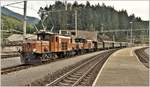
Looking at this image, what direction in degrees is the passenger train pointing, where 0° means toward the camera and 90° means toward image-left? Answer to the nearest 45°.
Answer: approximately 45°
